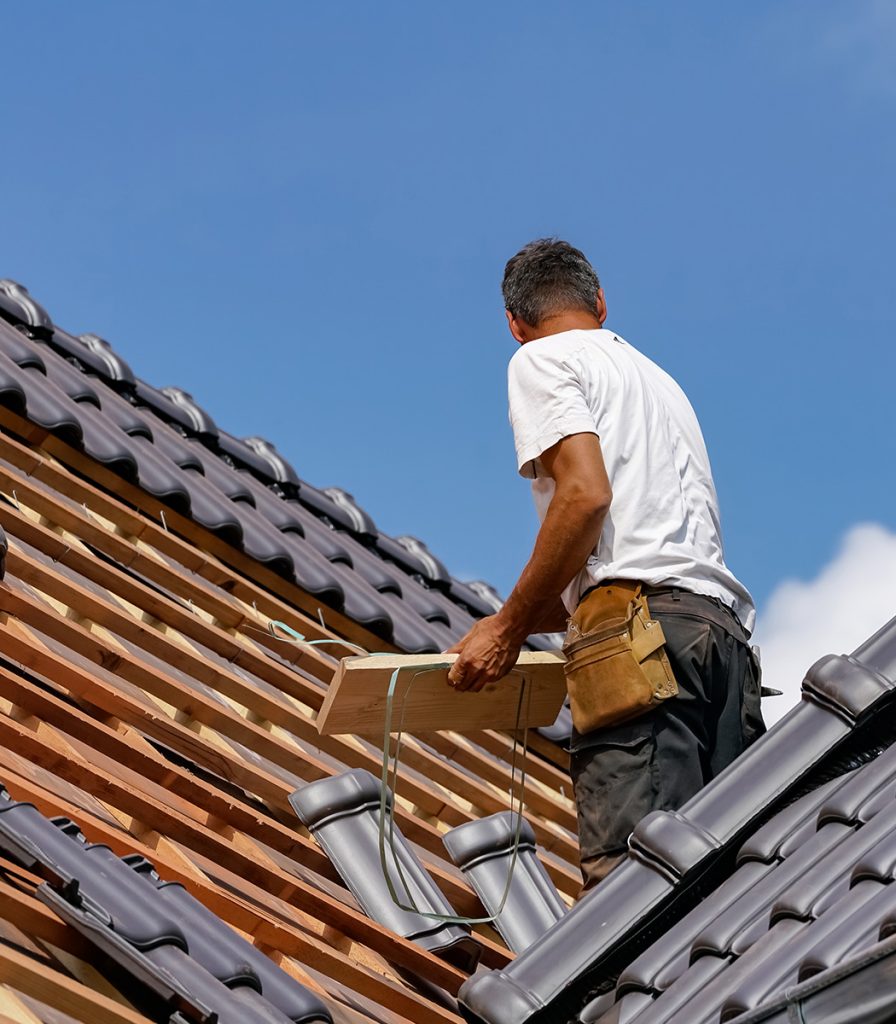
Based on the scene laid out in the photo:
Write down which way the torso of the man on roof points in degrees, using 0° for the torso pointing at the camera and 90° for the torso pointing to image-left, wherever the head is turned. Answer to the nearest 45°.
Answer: approximately 135°

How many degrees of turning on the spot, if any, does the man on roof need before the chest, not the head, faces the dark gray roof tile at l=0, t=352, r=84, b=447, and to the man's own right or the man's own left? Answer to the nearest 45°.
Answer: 0° — they already face it

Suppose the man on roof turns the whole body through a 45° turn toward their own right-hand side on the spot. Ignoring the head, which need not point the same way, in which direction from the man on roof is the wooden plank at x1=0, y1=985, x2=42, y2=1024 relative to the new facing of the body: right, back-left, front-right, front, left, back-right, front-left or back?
back-left

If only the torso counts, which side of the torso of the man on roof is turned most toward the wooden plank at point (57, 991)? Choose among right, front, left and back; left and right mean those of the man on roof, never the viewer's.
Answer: left
